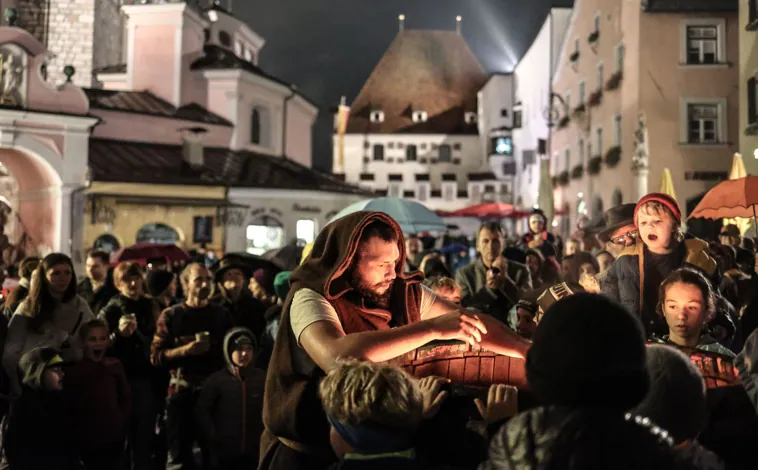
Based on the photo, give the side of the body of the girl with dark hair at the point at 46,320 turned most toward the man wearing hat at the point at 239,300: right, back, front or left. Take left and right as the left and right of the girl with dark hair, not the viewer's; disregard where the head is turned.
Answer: left

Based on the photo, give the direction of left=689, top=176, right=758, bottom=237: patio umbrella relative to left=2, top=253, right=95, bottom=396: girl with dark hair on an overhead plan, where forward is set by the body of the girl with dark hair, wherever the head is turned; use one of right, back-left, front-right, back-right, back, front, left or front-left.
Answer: front-left

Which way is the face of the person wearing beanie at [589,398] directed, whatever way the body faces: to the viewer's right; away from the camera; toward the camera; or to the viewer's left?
away from the camera

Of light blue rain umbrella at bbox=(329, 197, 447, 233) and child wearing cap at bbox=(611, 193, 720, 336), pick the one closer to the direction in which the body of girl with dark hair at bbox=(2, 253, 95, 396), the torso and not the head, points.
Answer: the child wearing cap

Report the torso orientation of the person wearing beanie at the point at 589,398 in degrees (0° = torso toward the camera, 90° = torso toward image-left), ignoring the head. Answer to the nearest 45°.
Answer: approximately 180°

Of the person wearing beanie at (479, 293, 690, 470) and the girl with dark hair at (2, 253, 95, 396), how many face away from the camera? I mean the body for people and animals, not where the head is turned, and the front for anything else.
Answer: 1

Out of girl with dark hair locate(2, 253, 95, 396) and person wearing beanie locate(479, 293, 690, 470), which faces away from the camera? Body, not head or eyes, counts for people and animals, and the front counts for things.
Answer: the person wearing beanie

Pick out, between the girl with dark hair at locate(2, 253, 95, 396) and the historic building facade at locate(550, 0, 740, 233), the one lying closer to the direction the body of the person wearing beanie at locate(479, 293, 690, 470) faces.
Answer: the historic building facade

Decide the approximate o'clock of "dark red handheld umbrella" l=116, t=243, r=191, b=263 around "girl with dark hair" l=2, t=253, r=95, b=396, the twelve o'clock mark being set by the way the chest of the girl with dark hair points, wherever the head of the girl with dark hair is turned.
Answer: The dark red handheld umbrella is roughly at 8 o'clock from the girl with dark hair.

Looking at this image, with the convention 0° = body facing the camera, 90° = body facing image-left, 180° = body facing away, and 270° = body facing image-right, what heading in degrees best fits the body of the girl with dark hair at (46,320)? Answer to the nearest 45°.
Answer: approximately 315°
